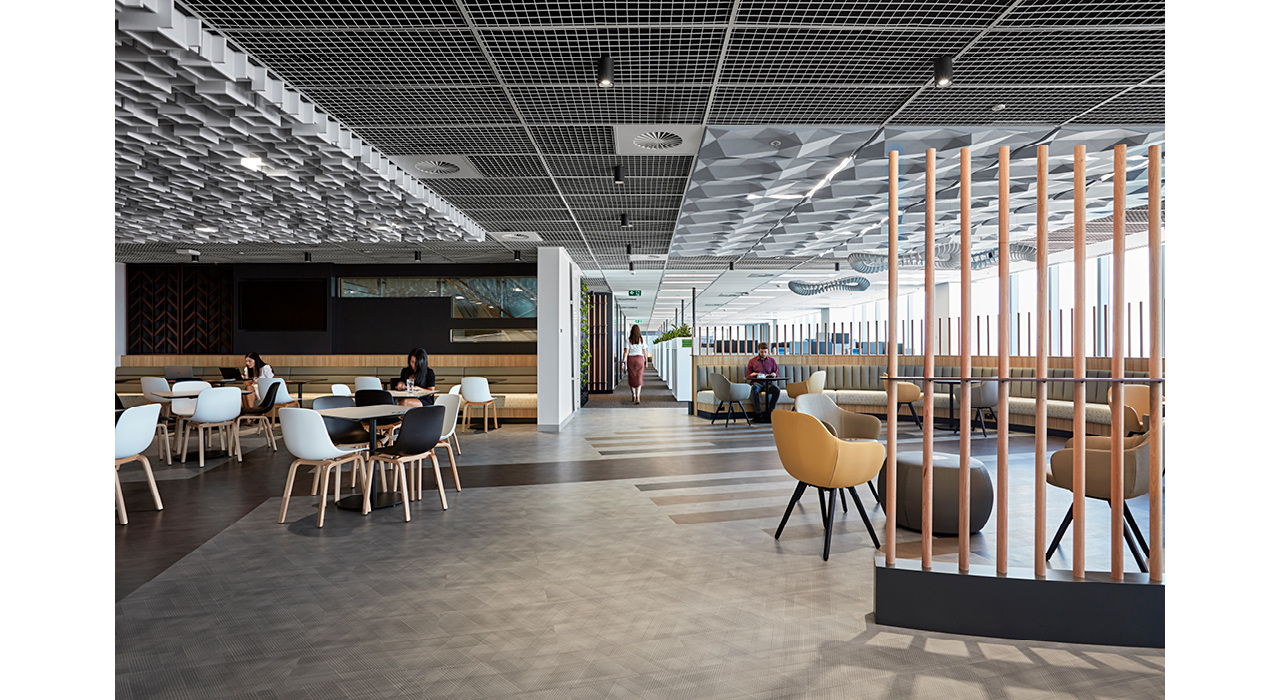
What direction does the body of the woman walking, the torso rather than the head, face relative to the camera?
away from the camera

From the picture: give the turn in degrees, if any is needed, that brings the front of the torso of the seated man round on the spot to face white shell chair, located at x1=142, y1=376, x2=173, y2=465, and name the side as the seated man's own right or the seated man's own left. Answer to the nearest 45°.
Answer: approximately 45° to the seated man's own right

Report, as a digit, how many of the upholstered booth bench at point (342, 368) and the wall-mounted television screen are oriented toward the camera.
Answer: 2

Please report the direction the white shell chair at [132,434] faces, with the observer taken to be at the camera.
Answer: facing away from the viewer and to the left of the viewer

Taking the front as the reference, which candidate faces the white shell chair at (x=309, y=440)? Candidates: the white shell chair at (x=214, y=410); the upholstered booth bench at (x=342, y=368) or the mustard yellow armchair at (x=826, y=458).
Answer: the upholstered booth bench

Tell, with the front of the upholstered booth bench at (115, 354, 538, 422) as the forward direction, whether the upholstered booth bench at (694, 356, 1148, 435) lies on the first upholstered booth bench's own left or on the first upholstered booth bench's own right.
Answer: on the first upholstered booth bench's own left

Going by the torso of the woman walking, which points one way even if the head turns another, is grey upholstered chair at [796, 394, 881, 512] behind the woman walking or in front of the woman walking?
behind

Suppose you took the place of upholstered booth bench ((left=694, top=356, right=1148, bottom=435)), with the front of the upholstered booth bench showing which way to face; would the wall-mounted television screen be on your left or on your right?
on your right

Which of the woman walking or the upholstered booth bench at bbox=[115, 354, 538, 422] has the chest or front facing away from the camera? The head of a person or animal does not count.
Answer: the woman walking

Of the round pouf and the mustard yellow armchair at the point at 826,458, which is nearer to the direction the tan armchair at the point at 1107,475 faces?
the round pouf

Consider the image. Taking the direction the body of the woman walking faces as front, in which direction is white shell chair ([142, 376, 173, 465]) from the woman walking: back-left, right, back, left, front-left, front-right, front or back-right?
back-left
